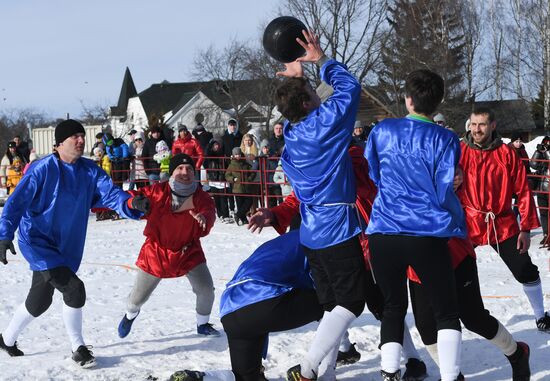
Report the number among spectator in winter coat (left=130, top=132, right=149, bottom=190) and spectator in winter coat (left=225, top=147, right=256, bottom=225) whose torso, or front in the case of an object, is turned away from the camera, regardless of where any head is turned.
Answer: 0

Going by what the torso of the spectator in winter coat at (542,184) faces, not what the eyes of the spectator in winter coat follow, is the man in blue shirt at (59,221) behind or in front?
in front

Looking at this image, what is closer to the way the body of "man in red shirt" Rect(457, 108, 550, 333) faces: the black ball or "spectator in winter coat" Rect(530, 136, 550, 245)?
the black ball

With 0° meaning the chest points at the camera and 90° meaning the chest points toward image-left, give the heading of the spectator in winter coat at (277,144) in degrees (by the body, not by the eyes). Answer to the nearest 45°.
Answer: approximately 0°

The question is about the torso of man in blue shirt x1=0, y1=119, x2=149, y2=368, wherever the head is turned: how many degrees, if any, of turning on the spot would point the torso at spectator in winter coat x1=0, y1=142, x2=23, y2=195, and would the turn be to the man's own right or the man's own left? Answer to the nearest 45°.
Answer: approximately 135° to the man's own left

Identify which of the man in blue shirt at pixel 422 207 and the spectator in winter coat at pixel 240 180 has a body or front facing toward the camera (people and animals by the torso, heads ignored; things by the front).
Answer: the spectator in winter coat

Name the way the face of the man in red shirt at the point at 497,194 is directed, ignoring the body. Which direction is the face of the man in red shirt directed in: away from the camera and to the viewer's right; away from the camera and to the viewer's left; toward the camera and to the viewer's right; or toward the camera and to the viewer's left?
toward the camera and to the viewer's left

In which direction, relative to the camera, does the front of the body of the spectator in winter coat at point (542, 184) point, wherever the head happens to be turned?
toward the camera

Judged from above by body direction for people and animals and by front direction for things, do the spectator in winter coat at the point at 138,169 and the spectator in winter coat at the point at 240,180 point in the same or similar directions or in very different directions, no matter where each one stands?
same or similar directions

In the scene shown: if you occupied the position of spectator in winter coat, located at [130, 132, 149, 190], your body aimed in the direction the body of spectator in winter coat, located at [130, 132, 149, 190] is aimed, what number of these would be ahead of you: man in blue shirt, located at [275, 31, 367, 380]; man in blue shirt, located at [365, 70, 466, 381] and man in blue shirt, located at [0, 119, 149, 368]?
3

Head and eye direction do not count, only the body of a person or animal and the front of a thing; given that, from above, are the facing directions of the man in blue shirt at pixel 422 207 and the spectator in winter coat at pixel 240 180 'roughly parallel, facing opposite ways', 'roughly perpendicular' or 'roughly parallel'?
roughly parallel, facing opposite ways

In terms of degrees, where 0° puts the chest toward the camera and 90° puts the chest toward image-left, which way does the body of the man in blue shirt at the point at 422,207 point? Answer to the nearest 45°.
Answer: approximately 180°

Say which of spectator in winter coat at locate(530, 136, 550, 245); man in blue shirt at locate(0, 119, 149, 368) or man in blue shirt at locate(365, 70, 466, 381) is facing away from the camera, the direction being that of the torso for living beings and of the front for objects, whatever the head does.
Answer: man in blue shirt at locate(365, 70, 466, 381)

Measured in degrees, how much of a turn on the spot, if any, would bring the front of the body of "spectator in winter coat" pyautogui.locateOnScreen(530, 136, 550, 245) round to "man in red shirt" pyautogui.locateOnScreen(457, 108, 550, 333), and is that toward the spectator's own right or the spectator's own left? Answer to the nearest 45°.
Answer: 0° — they already face them

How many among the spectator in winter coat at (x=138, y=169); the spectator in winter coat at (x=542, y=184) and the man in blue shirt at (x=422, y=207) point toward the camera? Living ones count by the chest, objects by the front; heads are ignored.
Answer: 2

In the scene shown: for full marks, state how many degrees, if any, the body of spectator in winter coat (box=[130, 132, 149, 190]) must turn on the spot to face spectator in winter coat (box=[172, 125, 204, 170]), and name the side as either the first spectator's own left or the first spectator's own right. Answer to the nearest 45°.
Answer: approximately 45° to the first spectator's own left

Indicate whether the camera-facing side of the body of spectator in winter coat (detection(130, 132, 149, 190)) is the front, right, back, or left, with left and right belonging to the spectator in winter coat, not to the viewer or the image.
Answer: front

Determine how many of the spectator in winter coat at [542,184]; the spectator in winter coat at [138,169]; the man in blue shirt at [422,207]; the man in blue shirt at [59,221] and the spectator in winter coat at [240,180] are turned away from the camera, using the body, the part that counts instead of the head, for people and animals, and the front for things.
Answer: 1

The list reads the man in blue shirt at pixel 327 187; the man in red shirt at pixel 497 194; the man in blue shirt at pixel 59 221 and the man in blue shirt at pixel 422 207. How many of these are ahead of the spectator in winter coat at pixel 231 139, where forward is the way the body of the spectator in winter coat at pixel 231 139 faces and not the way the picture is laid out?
4

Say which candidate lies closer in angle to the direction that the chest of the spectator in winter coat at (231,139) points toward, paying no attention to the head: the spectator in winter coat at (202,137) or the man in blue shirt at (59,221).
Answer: the man in blue shirt
